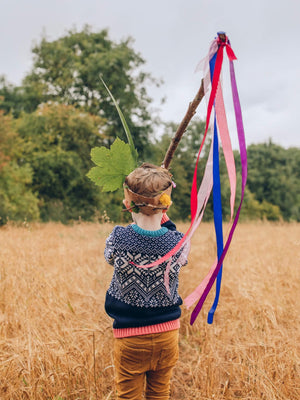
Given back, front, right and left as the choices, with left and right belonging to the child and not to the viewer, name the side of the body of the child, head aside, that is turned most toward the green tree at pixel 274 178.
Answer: front

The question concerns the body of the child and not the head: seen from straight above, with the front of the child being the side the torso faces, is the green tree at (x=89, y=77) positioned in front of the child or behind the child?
in front

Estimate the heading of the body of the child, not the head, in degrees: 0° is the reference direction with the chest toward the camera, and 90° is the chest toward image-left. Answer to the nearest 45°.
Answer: approximately 180°

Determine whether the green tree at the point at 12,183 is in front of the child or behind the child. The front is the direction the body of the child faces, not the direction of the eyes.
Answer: in front

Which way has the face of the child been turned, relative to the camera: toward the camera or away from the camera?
away from the camera
